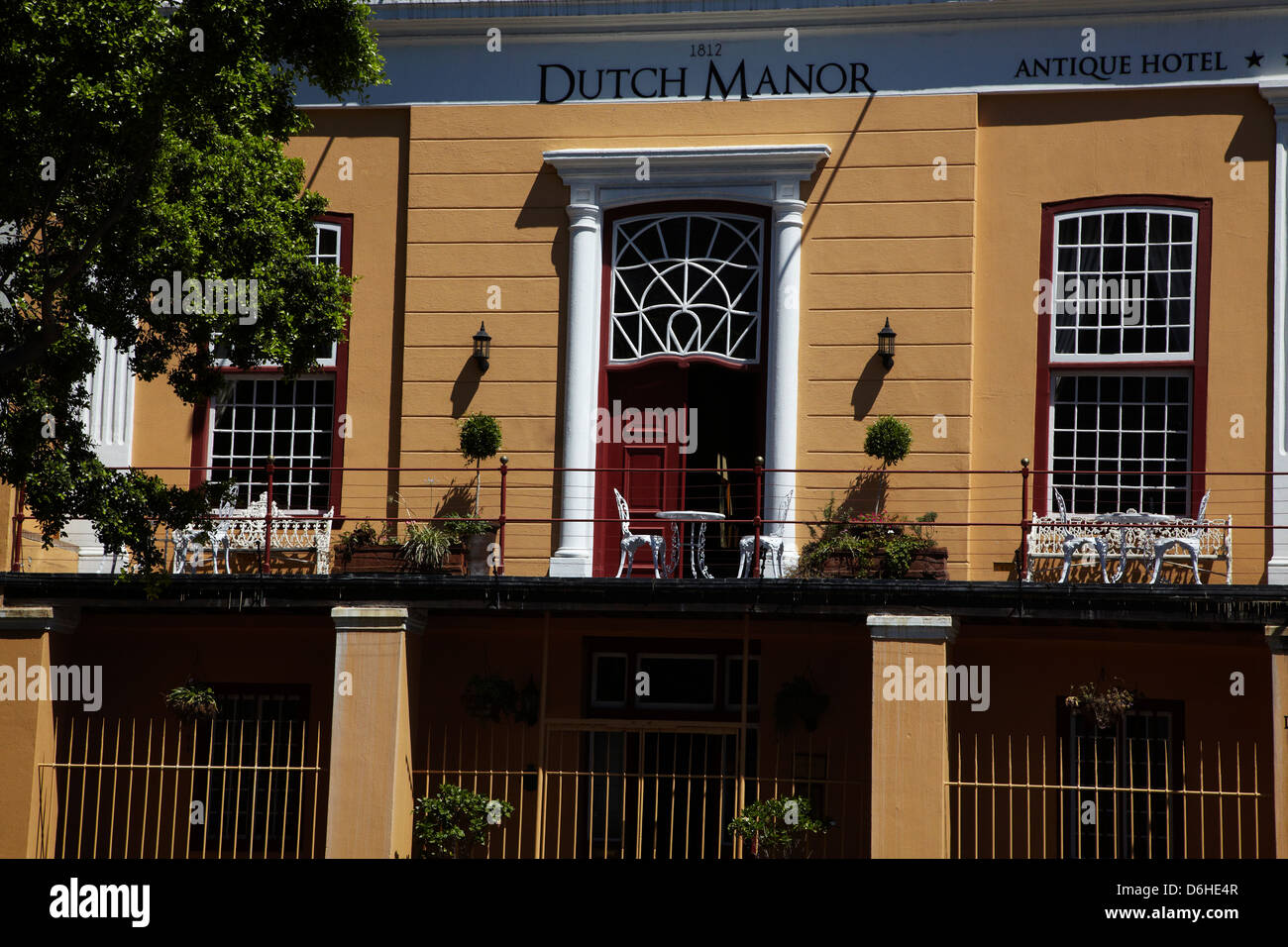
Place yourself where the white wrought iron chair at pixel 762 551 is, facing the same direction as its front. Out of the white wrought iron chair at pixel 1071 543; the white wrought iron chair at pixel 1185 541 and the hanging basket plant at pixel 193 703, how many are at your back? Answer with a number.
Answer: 2

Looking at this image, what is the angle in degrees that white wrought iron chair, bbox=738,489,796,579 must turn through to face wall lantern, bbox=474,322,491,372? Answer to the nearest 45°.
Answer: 0° — it already faces it

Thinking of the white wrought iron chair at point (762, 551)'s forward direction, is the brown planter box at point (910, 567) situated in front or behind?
behind

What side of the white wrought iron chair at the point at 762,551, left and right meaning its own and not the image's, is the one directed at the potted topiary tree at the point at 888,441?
back

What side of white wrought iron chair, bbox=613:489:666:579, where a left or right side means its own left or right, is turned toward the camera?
right

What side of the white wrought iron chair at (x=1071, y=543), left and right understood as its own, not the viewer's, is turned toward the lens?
right

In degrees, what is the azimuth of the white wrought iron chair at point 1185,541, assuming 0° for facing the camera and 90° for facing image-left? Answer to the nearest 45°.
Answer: approximately 90°

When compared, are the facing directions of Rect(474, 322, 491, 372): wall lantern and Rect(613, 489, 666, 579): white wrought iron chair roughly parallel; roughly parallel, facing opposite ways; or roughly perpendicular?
roughly perpendicular

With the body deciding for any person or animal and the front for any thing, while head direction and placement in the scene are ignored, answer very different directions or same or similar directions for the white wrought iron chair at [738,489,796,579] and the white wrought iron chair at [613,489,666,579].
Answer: very different directions

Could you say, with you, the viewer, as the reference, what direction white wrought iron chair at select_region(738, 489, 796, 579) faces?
facing to the left of the viewer

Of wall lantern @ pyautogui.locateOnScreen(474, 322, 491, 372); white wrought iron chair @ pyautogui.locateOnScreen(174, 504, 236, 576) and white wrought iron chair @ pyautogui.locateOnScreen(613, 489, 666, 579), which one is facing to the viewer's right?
white wrought iron chair @ pyautogui.locateOnScreen(613, 489, 666, 579)

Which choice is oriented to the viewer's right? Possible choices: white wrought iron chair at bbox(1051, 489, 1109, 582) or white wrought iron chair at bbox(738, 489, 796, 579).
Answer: white wrought iron chair at bbox(1051, 489, 1109, 582)

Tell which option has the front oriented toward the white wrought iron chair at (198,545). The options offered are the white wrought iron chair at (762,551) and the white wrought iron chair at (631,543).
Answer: the white wrought iron chair at (762,551)

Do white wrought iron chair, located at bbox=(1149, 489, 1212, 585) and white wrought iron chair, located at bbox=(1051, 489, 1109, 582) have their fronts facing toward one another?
yes
